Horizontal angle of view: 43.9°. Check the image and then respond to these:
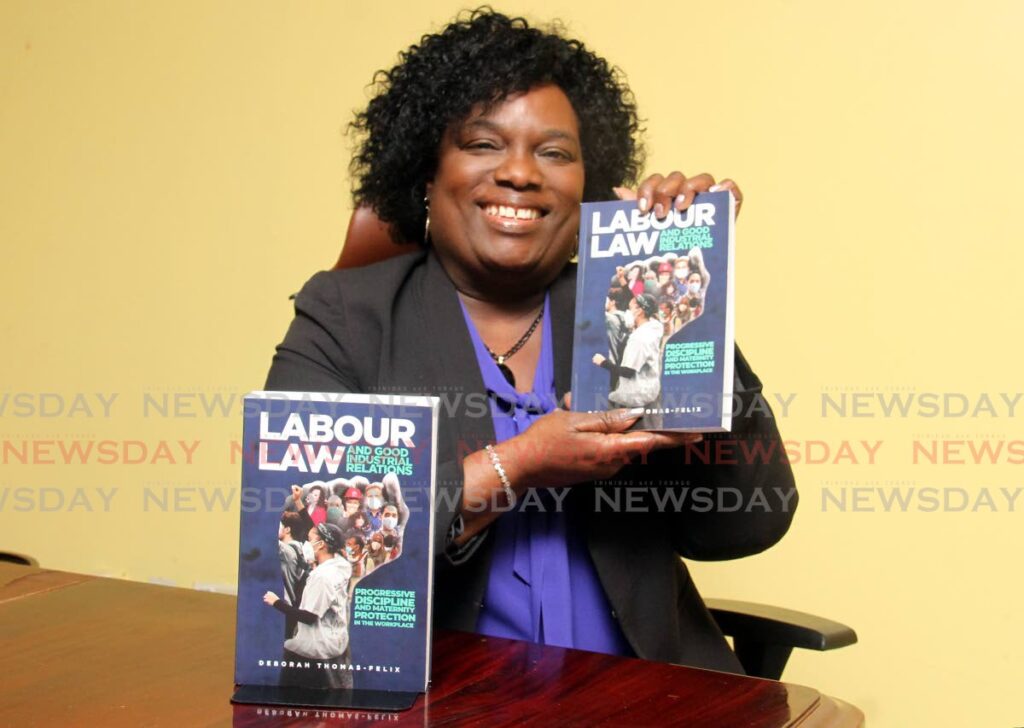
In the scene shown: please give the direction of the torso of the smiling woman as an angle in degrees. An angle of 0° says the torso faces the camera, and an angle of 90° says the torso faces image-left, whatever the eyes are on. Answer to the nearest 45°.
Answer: approximately 0°
